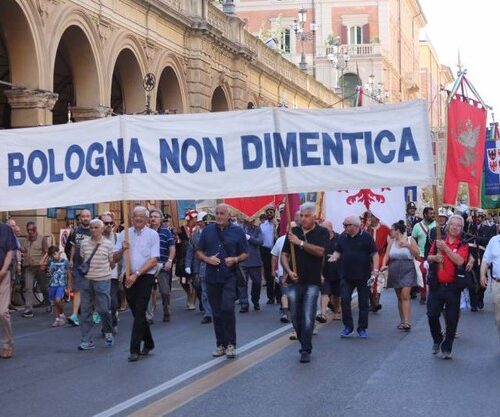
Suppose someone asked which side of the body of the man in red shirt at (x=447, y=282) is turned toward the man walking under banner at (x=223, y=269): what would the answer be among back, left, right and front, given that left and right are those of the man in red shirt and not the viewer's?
right

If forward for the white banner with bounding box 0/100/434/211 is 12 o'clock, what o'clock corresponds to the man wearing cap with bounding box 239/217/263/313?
The man wearing cap is roughly at 6 o'clock from the white banner.

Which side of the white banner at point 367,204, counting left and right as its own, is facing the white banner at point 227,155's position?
front

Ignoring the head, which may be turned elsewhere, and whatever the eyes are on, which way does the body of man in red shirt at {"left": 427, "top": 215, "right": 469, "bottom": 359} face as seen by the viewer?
toward the camera

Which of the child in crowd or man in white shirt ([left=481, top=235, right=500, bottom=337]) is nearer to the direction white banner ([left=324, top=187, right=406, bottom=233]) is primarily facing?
the man in white shirt

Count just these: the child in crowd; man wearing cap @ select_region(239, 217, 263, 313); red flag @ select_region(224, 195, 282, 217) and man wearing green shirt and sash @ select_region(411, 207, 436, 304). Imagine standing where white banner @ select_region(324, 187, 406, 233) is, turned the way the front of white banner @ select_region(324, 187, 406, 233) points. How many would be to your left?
1

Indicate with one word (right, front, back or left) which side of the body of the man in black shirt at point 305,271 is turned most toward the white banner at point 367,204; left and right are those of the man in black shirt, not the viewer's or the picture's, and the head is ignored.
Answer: back

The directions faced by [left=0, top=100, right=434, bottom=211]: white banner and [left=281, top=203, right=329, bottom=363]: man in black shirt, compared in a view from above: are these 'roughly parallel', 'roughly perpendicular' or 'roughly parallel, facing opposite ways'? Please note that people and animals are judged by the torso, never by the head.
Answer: roughly parallel

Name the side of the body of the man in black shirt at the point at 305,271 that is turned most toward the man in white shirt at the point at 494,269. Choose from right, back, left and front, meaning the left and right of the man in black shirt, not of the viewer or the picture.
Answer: left

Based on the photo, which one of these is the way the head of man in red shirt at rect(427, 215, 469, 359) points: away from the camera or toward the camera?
toward the camera

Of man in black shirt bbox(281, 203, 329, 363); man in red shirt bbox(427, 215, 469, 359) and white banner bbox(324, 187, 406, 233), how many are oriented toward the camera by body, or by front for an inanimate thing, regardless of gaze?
3

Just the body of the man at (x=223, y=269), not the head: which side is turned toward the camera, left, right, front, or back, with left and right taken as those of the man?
front
